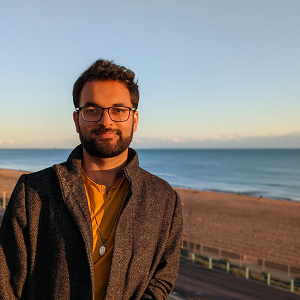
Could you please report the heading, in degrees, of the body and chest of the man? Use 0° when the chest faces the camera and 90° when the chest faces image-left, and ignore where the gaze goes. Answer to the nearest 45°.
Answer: approximately 0°
